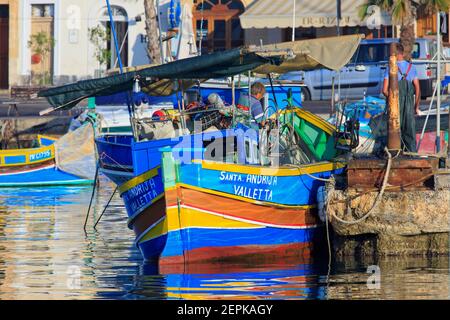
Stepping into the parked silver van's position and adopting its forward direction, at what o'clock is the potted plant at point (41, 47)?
The potted plant is roughly at 1 o'clock from the parked silver van.

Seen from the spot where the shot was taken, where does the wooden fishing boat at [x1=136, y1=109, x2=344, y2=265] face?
facing the viewer and to the left of the viewer

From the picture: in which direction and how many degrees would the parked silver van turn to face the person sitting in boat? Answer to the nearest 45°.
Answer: approximately 90° to its left

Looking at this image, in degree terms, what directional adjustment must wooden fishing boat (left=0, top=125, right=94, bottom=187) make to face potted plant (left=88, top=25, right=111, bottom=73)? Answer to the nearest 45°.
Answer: approximately 90° to its left

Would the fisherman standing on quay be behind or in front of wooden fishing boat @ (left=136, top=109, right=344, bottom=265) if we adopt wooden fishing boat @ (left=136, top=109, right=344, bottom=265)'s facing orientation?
behind

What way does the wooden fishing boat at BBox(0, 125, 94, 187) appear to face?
to the viewer's right

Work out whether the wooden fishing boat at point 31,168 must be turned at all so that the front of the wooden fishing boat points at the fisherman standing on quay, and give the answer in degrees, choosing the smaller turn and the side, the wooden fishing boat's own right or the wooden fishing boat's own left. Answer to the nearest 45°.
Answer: approximately 45° to the wooden fishing boat's own right

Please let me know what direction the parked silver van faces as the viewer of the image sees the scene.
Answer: facing to the left of the viewer

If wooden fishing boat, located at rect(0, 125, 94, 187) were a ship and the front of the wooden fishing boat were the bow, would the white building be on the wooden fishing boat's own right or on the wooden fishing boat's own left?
on the wooden fishing boat's own left

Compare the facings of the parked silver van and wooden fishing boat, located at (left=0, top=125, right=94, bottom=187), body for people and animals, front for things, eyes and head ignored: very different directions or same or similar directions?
very different directions
